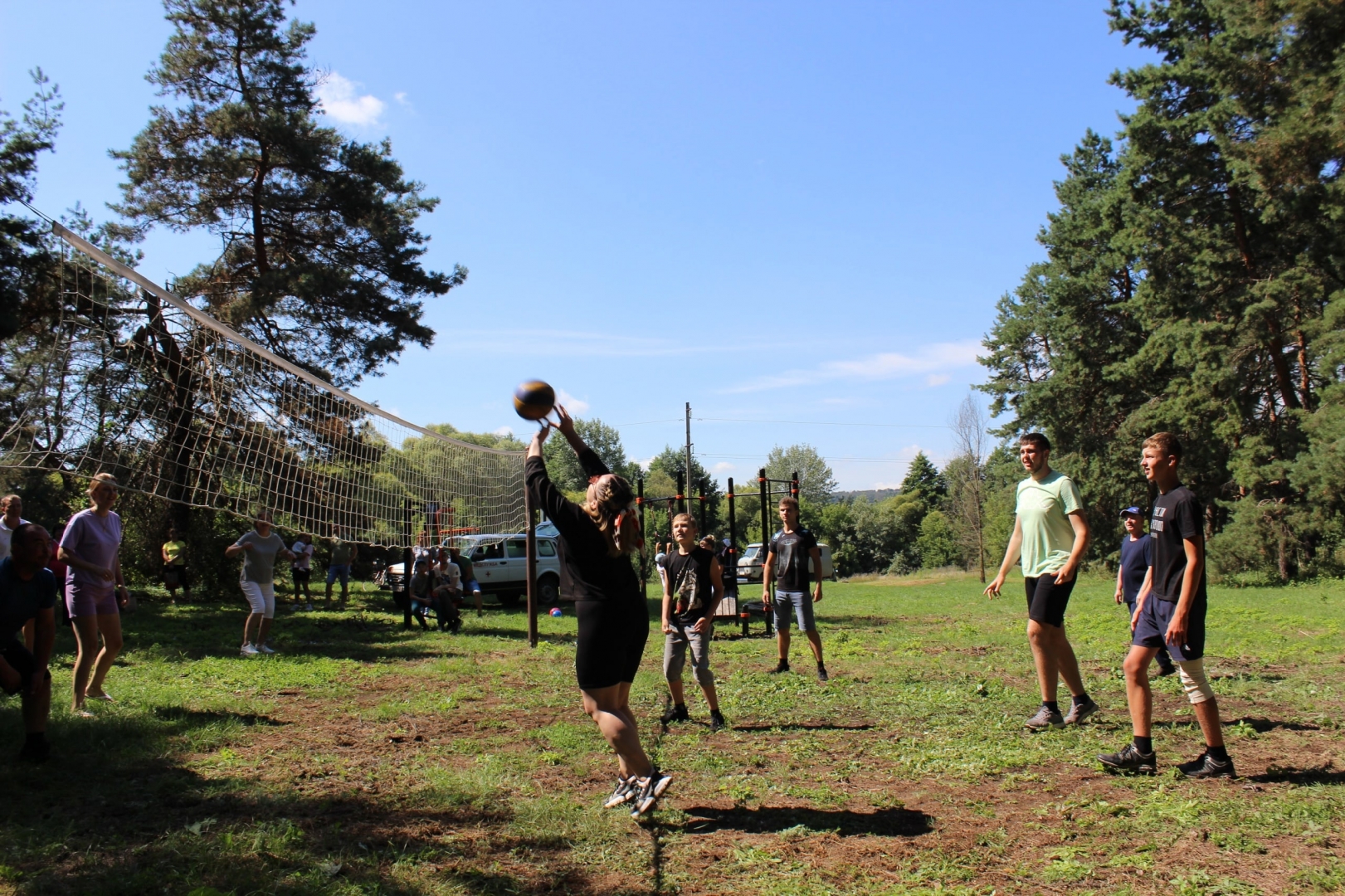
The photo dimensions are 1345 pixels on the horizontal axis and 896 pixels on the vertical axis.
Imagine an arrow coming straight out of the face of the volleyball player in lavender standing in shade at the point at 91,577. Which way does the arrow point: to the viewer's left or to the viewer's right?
to the viewer's right

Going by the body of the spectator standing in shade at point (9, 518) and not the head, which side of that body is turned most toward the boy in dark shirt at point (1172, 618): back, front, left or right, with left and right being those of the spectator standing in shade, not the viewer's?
front

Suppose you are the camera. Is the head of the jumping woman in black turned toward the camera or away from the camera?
away from the camera

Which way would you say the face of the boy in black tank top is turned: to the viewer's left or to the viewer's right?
to the viewer's left

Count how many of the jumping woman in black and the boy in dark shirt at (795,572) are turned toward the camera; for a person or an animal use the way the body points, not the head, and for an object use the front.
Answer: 1

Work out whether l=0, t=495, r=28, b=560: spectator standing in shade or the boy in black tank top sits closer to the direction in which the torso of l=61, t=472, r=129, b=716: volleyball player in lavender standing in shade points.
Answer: the boy in black tank top

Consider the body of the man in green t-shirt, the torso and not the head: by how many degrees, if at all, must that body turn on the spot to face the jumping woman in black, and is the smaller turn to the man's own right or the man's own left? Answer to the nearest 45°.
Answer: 0° — they already face them
